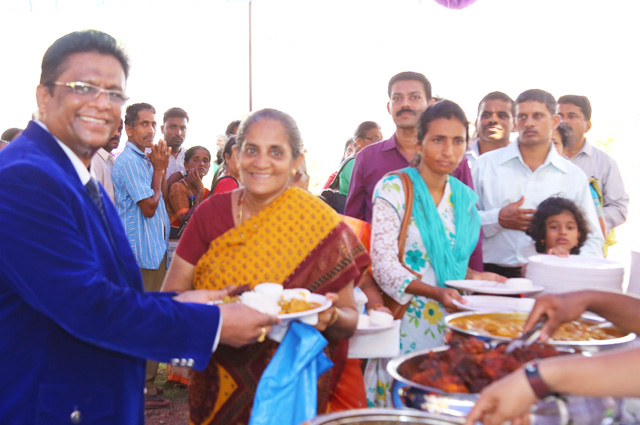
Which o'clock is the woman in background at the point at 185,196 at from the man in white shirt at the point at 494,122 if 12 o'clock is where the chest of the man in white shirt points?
The woman in background is roughly at 3 o'clock from the man in white shirt.

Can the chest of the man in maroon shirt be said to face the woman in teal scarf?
yes

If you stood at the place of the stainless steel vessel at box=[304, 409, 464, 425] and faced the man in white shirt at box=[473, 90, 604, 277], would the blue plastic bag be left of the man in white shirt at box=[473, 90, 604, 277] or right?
left

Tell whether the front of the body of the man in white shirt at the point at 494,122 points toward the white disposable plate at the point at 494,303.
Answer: yes

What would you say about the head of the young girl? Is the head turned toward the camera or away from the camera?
toward the camera

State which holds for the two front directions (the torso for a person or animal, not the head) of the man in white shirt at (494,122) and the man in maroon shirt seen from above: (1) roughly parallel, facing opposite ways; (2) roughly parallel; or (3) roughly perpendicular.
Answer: roughly parallel

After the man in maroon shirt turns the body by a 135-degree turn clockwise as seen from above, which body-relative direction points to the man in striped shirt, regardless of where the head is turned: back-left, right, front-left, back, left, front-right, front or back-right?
front-left

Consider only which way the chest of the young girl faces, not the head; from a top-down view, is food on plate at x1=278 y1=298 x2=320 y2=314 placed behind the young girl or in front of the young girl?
in front

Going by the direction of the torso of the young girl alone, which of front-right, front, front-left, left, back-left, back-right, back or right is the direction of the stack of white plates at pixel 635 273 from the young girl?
front-left

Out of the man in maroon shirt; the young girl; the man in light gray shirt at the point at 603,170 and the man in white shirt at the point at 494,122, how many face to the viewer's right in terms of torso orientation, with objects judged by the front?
0

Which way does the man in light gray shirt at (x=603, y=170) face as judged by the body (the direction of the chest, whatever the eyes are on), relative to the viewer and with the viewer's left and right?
facing the viewer and to the left of the viewer

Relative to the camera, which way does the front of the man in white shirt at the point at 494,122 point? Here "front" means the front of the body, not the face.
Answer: toward the camera

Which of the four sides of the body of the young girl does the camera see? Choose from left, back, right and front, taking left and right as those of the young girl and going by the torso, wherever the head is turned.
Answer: front

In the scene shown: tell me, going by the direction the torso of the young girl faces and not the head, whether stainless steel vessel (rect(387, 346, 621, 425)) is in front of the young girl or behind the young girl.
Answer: in front

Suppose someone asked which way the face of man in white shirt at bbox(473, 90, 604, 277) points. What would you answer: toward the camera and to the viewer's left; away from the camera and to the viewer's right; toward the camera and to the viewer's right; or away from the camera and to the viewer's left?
toward the camera and to the viewer's left
